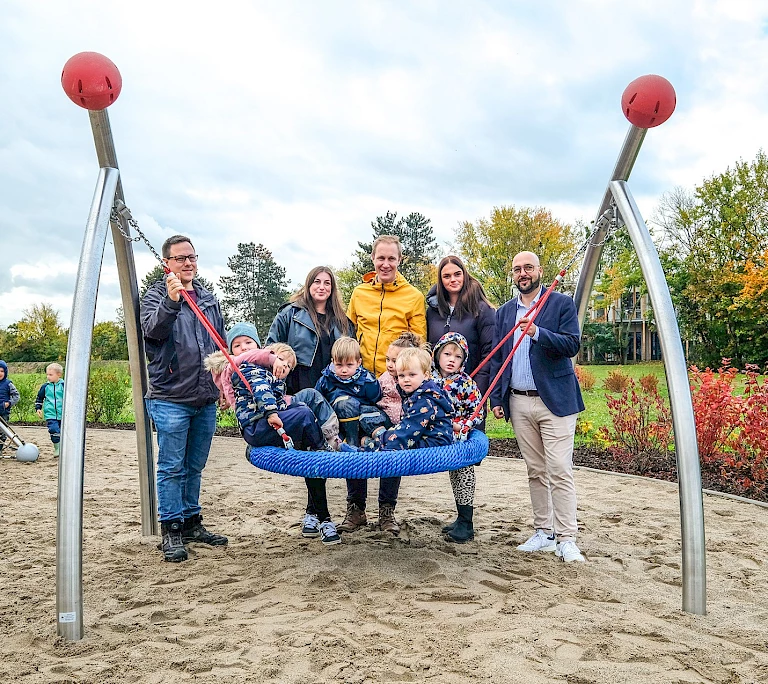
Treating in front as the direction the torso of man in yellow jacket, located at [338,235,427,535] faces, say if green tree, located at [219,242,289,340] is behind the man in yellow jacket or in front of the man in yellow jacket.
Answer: behind

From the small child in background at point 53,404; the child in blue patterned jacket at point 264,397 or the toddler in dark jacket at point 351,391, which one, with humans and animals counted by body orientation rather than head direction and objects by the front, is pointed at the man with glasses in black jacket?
the small child in background

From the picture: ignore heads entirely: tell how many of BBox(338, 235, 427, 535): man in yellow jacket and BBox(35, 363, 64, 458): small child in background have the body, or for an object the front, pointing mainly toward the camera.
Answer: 2

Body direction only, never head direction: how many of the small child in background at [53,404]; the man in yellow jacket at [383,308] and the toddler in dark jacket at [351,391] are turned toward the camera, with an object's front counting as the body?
3

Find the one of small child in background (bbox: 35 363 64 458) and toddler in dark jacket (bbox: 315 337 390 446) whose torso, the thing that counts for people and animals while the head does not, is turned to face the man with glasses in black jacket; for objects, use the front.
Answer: the small child in background

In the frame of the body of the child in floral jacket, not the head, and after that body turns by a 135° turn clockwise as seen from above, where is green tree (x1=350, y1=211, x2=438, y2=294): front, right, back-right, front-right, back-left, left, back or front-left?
front

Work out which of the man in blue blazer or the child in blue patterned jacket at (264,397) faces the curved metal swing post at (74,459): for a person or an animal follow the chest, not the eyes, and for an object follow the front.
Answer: the man in blue blazer

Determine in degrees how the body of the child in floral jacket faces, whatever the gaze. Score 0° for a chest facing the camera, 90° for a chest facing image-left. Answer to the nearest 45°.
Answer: approximately 45°

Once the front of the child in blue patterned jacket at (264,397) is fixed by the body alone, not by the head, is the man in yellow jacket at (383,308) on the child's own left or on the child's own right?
on the child's own left

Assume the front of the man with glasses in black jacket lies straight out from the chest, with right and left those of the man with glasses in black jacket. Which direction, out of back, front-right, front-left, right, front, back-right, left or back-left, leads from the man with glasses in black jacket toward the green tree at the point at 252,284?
back-left

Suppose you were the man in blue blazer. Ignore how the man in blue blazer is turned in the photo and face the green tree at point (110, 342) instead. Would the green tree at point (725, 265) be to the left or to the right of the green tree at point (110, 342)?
right
